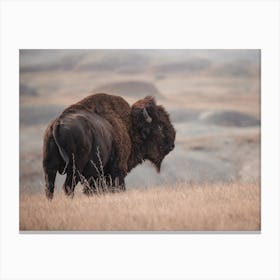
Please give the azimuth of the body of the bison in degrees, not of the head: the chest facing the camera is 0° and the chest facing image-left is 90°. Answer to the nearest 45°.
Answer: approximately 225°
